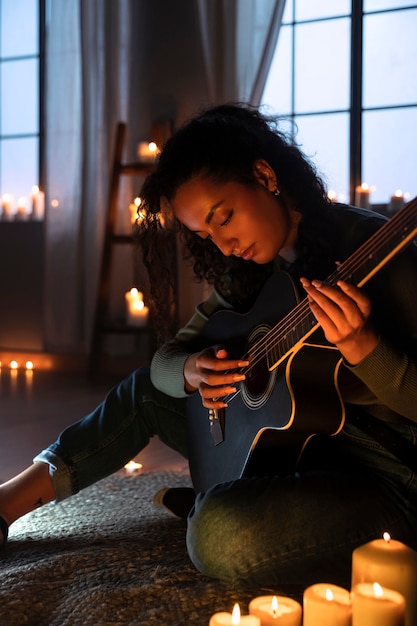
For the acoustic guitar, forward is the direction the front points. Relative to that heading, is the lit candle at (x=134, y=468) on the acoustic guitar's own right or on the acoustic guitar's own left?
on the acoustic guitar's own right

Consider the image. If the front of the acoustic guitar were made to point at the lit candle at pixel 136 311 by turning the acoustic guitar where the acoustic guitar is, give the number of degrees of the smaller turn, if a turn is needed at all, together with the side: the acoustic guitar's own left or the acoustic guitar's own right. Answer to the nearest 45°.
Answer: approximately 135° to the acoustic guitar's own right

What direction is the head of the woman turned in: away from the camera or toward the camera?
toward the camera

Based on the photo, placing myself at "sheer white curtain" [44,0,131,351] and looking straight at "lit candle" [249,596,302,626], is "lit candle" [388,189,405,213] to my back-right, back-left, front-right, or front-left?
front-left

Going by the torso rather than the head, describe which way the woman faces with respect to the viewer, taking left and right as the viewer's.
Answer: facing the viewer and to the left of the viewer

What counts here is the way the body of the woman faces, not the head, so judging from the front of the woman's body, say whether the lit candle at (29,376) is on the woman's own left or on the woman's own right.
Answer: on the woman's own right

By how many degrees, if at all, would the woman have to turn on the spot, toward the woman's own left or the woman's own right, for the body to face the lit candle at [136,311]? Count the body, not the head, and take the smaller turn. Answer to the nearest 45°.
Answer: approximately 135° to the woman's own right

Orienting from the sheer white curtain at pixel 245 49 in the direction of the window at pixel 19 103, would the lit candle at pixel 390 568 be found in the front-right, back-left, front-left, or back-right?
back-left
